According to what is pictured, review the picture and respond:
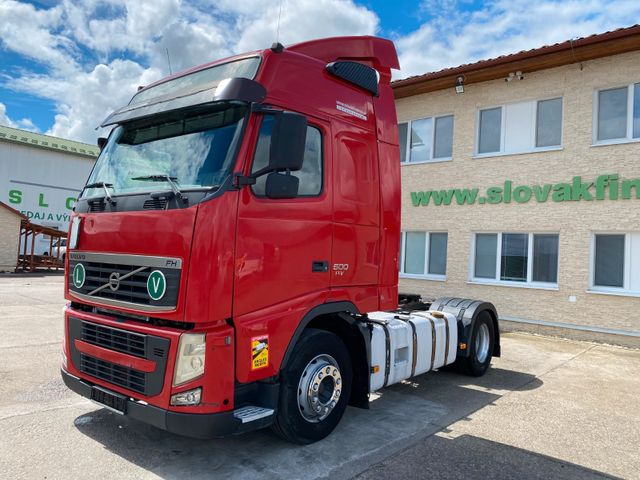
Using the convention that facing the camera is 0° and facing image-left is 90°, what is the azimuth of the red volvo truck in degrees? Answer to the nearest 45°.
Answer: approximately 45°

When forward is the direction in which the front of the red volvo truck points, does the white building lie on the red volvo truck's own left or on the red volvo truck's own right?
on the red volvo truck's own right
